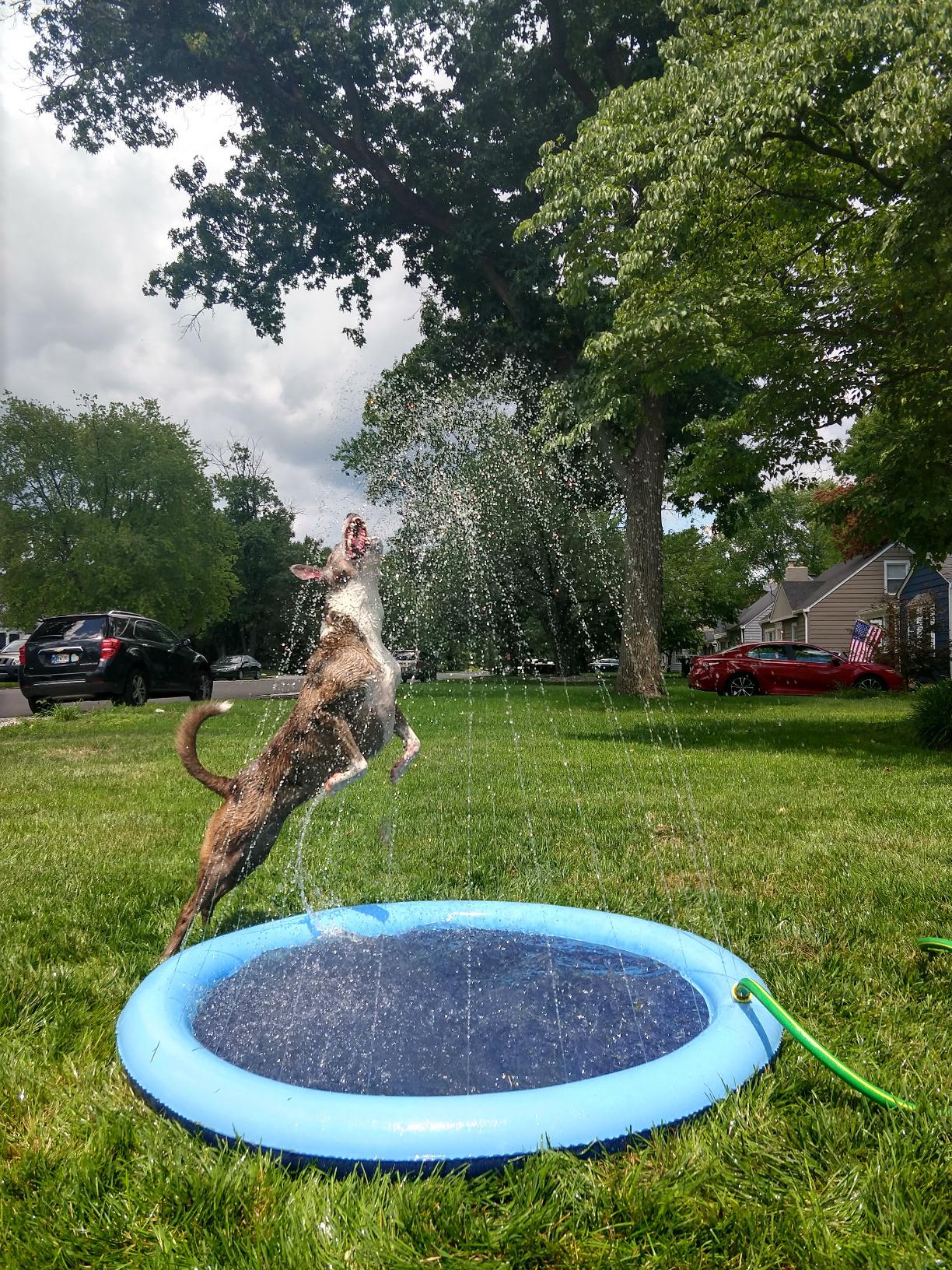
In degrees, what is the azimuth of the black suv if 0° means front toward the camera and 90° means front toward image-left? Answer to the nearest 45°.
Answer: approximately 225°

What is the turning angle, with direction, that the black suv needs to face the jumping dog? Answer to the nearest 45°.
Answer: approximately 135° to its right

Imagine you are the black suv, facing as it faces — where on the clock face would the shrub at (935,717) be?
The shrub is roughly at 3 o'clock from the black suv.
